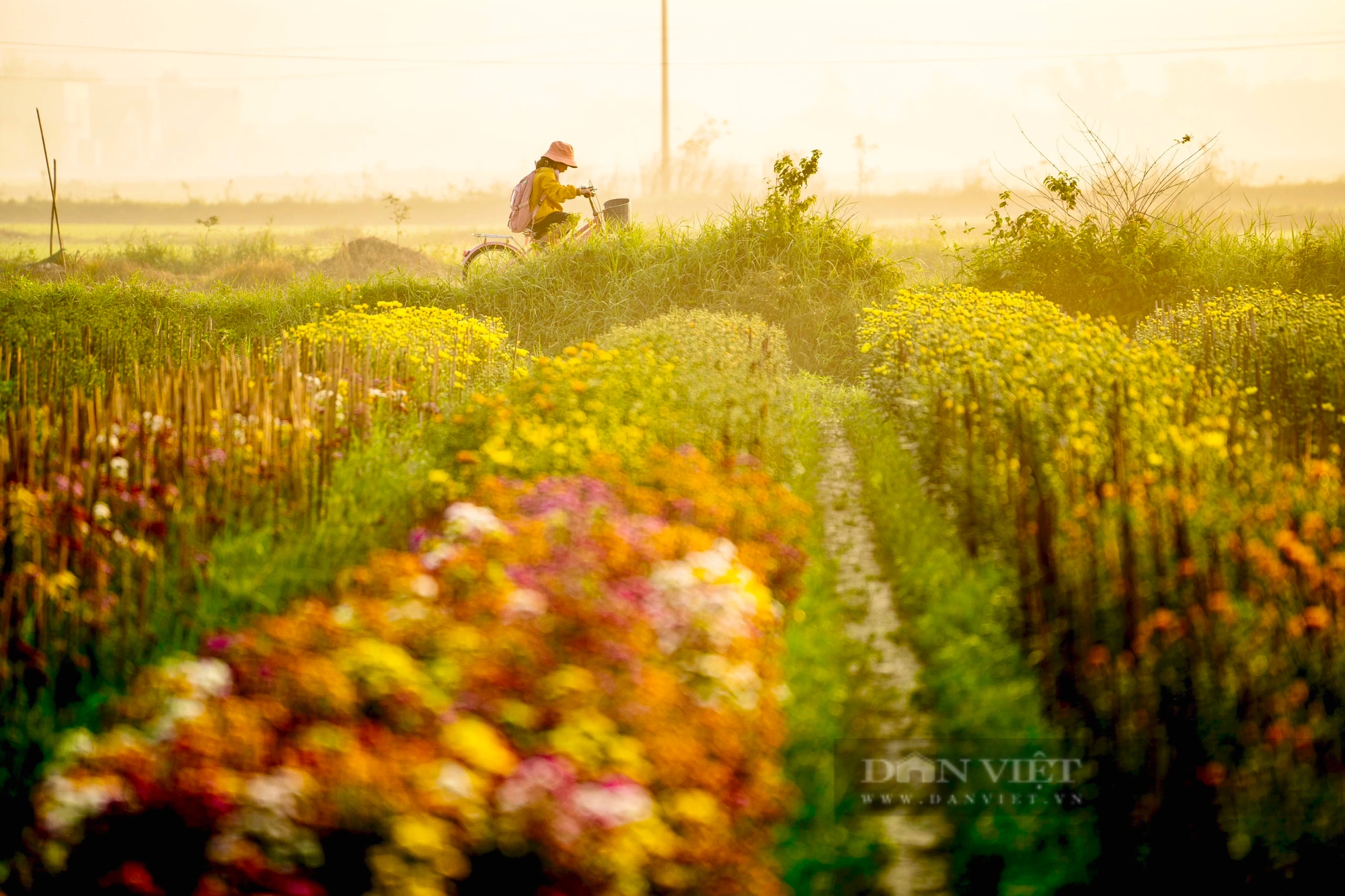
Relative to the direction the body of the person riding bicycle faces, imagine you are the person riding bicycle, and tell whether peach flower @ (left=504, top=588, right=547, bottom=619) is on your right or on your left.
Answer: on your right

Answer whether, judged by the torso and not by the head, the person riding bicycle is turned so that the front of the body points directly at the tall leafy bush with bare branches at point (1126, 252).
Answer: yes

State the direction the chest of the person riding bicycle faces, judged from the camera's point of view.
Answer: to the viewer's right

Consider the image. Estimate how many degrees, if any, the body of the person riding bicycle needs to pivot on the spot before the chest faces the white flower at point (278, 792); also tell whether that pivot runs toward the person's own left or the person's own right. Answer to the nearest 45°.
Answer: approximately 90° to the person's own right

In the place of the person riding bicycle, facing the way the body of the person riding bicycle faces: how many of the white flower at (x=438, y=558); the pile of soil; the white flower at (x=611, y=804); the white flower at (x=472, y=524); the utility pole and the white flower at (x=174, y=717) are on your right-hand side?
4

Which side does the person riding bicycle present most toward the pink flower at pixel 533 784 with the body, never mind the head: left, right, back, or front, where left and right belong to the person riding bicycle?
right

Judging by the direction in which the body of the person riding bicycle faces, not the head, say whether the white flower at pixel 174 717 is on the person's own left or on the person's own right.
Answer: on the person's own right

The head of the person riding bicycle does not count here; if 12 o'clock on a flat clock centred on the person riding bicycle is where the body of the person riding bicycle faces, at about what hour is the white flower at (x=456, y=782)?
The white flower is roughly at 3 o'clock from the person riding bicycle.

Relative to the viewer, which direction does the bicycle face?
to the viewer's right

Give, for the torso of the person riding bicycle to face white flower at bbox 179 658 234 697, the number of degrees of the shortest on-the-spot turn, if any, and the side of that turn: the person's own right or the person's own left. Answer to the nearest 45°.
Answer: approximately 90° to the person's own right

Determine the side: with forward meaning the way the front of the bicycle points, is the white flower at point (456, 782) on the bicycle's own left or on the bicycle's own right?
on the bicycle's own right

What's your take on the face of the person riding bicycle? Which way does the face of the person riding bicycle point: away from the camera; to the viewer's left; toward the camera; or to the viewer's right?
to the viewer's right
